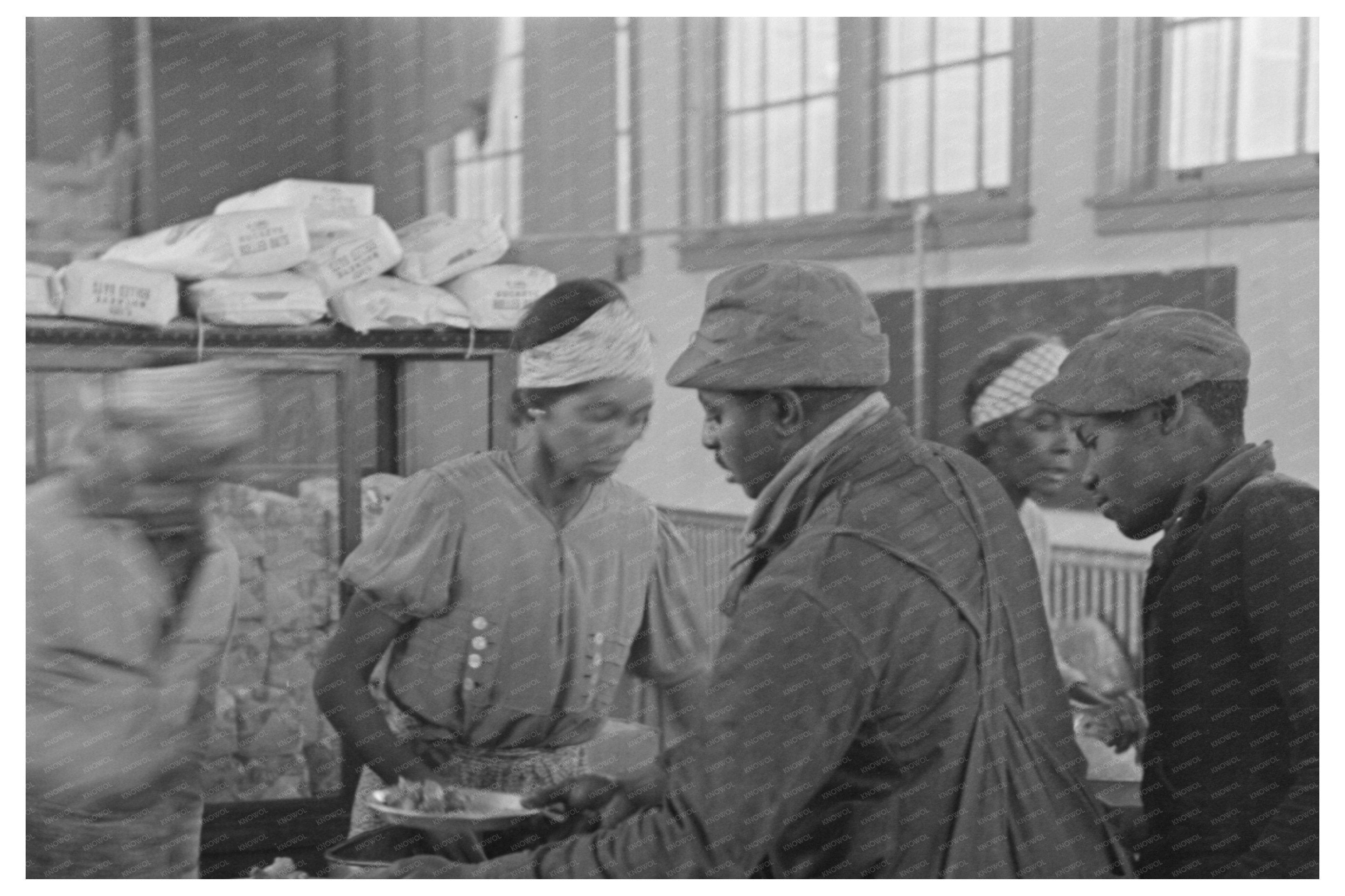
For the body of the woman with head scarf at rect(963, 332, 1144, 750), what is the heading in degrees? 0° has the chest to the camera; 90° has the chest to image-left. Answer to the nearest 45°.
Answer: approximately 315°

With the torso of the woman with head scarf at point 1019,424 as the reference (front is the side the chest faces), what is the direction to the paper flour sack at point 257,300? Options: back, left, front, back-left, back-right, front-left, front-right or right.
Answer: back-right

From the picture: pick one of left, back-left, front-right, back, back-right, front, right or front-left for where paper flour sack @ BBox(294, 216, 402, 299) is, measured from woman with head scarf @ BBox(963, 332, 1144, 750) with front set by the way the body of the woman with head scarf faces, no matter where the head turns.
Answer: back-right

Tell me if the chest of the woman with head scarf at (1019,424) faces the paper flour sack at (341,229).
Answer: no

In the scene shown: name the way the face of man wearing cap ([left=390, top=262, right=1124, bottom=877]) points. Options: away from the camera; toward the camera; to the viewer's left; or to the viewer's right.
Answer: to the viewer's left

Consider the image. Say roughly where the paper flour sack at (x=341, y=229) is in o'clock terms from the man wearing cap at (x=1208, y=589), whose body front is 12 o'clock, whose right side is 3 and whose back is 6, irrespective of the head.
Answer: The paper flour sack is roughly at 1 o'clock from the man wearing cap.

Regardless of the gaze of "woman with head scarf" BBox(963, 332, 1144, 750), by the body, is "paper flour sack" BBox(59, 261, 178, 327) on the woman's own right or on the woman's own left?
on the woman's own right

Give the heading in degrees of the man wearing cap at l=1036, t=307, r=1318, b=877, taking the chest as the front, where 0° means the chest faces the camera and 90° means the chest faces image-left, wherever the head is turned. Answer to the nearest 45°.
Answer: approximately 90°
